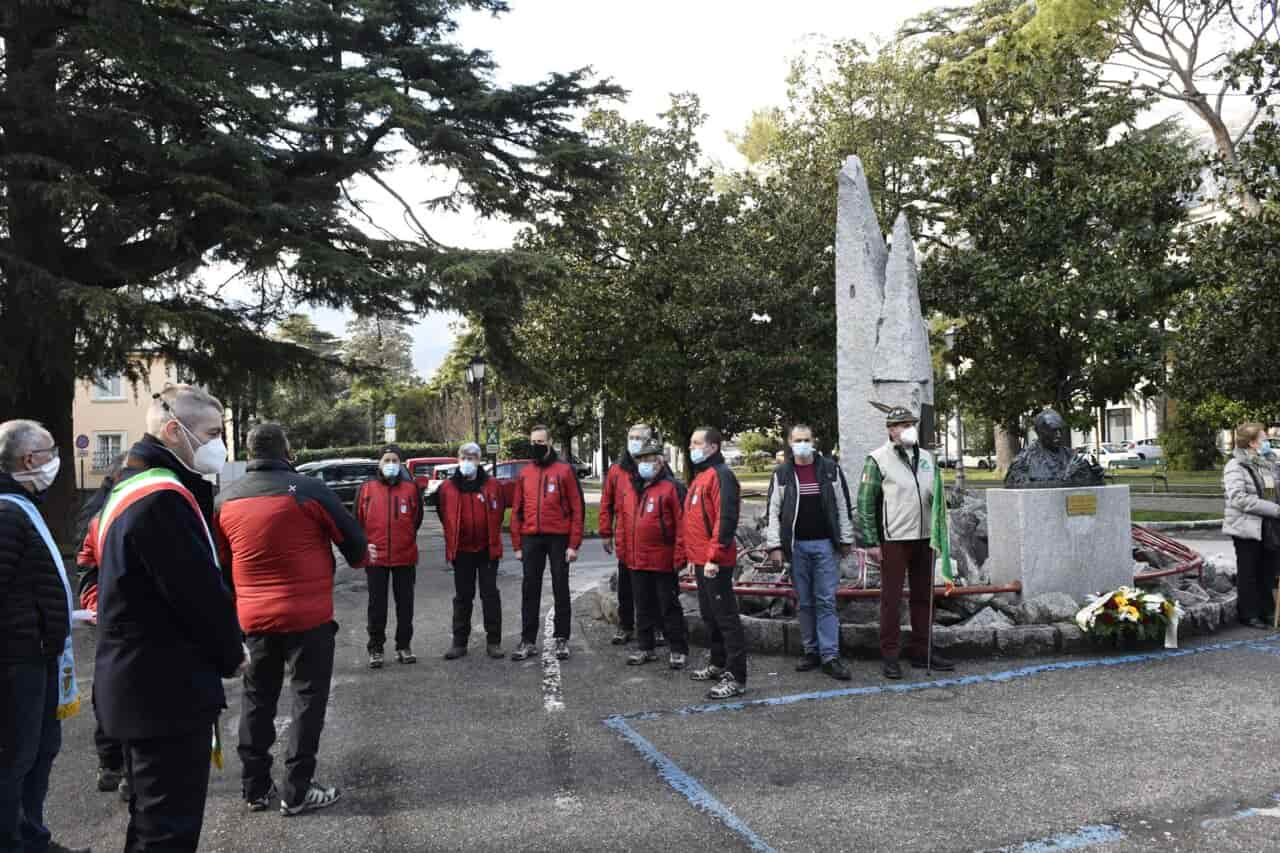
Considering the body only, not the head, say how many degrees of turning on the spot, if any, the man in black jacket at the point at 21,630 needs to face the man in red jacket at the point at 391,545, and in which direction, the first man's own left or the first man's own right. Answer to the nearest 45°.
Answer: approximately 45° to the first man's own left

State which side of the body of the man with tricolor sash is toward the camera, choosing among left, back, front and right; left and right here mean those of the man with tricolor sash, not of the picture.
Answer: right

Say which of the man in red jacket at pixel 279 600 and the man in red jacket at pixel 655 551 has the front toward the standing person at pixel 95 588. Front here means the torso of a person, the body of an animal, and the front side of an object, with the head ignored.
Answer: the man in red jacket at pixel 655 551

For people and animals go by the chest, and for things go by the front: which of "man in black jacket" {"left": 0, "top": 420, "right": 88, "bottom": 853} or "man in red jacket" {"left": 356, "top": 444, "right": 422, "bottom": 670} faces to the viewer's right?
the man in black jacket

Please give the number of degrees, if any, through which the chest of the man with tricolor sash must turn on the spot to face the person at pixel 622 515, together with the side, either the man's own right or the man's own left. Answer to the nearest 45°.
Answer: approximately 45° to the man's own left

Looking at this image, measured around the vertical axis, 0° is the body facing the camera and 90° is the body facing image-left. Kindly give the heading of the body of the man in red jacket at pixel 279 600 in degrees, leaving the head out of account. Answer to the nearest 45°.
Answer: approximately 225°

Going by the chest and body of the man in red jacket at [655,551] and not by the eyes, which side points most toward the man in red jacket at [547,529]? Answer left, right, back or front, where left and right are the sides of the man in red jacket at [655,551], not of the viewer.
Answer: right

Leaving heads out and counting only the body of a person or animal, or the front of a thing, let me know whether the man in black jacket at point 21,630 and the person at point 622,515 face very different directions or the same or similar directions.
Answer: very different directions

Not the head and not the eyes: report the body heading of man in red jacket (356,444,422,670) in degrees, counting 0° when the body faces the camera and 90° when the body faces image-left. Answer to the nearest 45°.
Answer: approximately 0°
